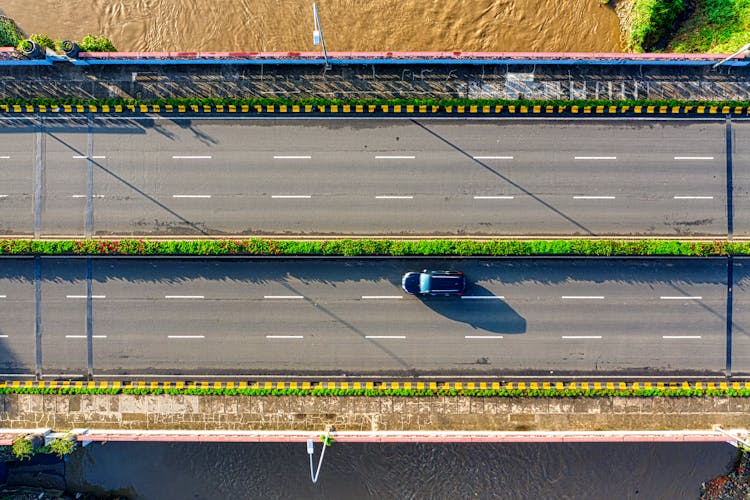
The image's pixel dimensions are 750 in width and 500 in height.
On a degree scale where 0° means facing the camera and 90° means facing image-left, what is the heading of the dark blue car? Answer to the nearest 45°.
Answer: approximately 90°

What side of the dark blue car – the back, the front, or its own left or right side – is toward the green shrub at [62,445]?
front

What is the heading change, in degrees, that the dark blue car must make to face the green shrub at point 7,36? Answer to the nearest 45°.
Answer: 0° — it already faces it

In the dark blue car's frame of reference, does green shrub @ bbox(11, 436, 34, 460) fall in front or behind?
in front

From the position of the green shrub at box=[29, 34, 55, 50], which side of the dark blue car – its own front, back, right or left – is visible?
front
